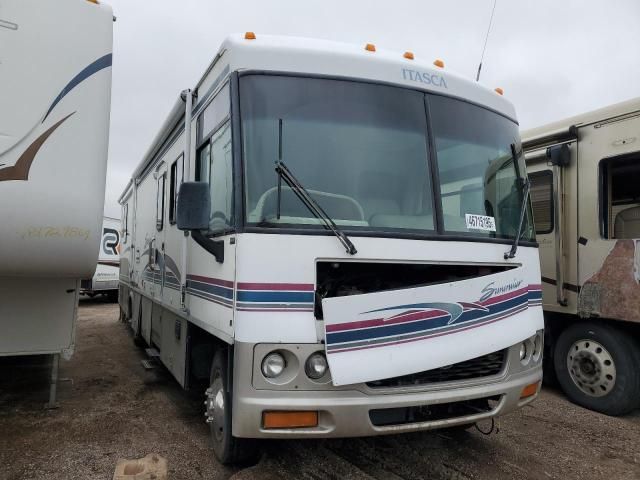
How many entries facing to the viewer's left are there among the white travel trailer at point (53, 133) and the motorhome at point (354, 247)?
0

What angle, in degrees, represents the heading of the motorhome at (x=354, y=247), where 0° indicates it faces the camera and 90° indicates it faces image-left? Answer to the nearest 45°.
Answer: approximately 315°

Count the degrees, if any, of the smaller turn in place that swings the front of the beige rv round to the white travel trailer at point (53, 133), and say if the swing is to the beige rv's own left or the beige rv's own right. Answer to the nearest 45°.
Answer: approximately 90° to the beige rv's own right
